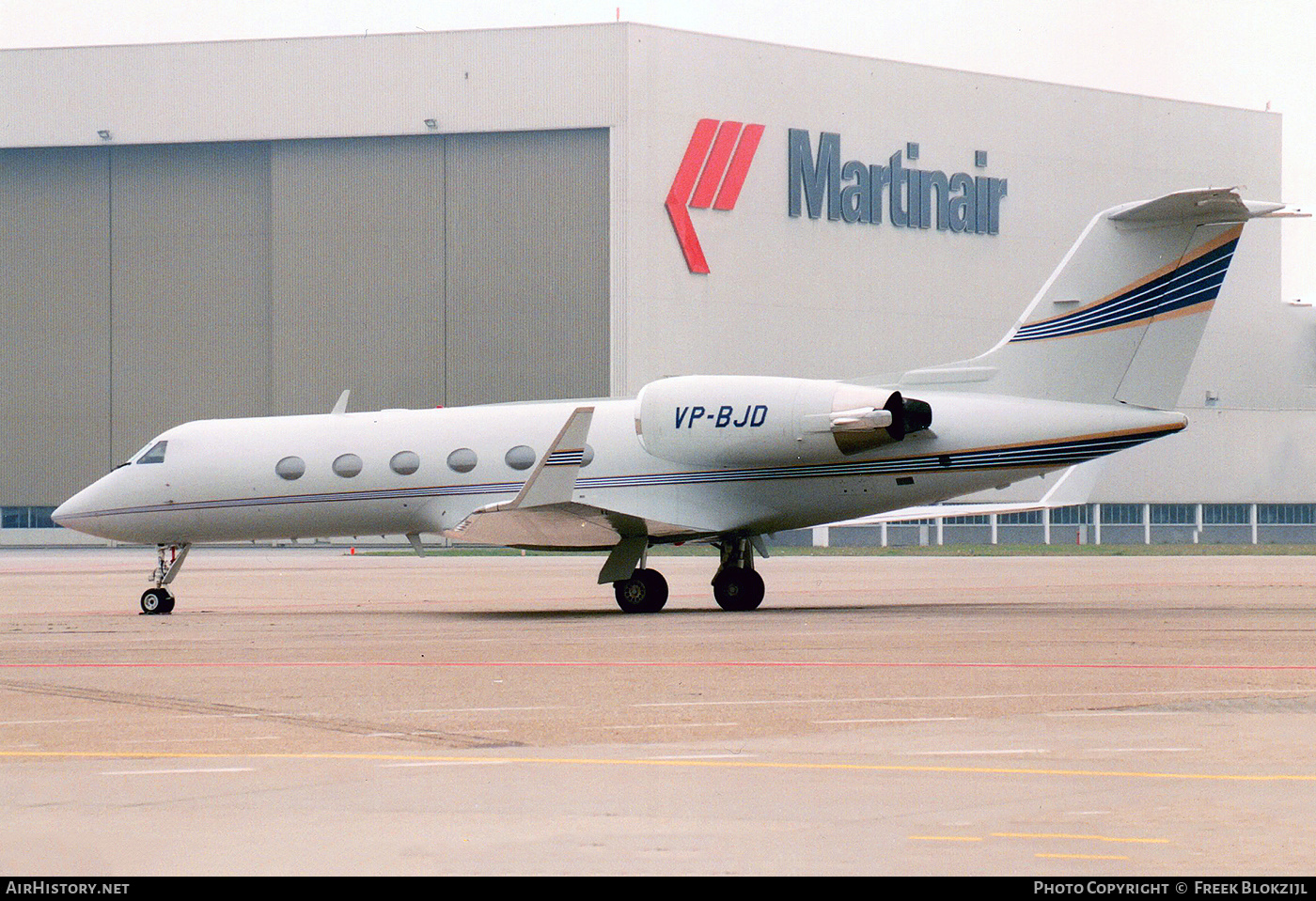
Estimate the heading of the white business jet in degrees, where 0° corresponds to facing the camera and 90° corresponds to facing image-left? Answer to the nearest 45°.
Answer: approximately 135°
